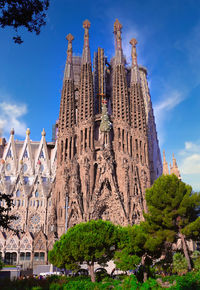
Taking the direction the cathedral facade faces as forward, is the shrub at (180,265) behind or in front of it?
in front

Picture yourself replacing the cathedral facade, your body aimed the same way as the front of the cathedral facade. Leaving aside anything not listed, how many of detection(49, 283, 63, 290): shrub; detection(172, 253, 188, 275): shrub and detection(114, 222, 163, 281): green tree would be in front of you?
3

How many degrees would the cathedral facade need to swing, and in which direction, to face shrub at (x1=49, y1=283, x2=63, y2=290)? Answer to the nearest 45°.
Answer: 0° — it already faces it

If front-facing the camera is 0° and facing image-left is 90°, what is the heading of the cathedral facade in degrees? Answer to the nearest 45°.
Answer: approximately 0°

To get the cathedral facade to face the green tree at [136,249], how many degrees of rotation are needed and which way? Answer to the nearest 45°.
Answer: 0° — it already faces it

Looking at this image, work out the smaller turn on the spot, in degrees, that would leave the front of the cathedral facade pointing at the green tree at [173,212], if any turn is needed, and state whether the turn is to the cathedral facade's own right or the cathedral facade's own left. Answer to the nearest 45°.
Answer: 0° — it already faces it
